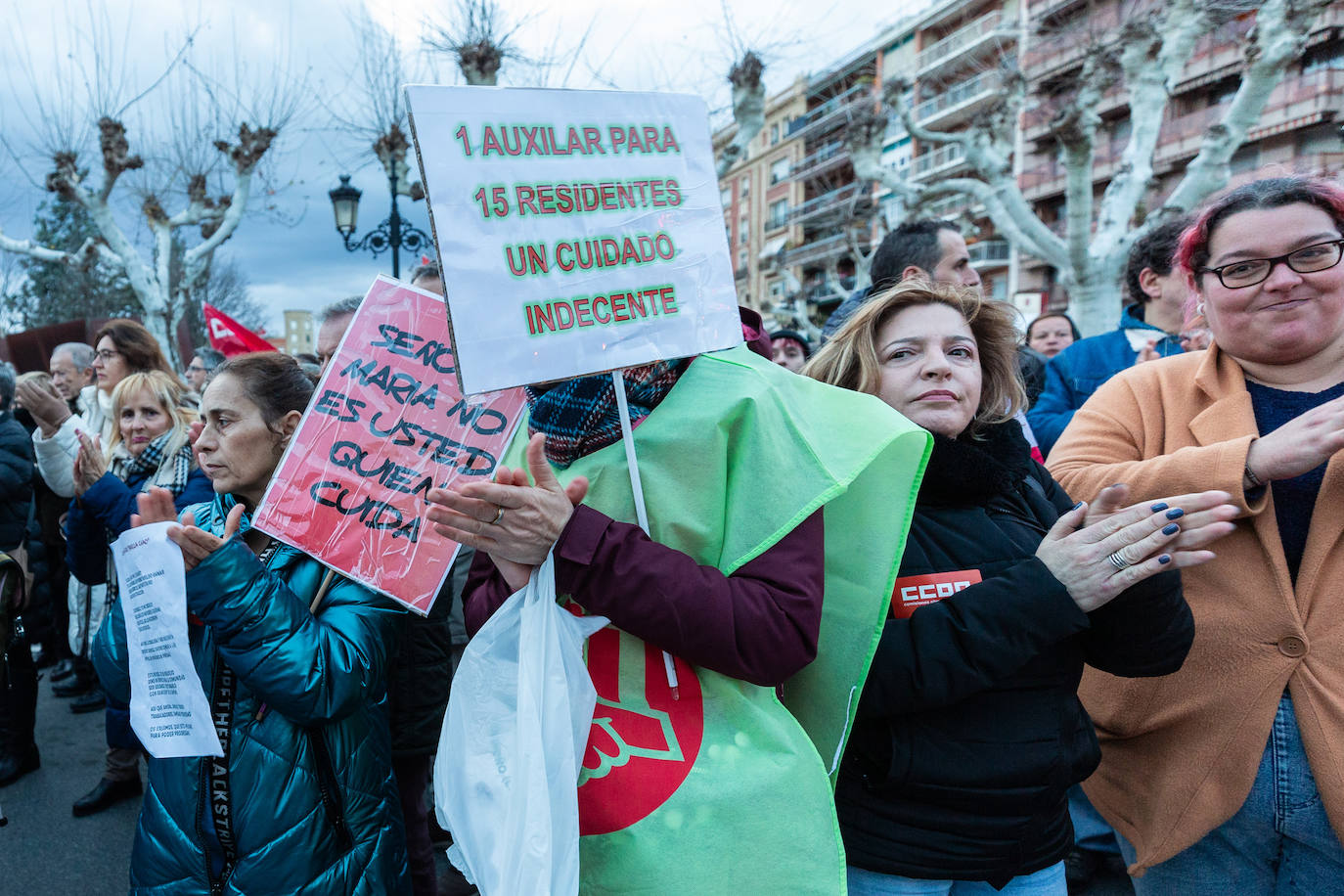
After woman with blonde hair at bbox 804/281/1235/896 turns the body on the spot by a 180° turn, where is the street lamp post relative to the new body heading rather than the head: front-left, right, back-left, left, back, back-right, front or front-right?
front

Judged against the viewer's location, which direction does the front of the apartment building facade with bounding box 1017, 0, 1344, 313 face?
facing the viewer and to the left of the viewer

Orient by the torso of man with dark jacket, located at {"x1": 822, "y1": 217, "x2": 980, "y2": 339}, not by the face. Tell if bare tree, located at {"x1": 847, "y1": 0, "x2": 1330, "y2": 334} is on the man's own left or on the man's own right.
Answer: on the man's own left

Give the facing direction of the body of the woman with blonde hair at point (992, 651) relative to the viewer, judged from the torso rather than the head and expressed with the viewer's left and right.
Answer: facing the viewer and to the right of the viewer

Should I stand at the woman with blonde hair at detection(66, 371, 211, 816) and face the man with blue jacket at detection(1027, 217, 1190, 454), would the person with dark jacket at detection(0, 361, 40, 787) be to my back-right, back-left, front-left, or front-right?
back-left

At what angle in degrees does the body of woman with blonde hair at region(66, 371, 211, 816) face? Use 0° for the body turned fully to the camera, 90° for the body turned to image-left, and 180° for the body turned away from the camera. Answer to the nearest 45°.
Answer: approximately 45°

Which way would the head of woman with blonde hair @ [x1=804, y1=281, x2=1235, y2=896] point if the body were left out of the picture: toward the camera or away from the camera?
toward the camera

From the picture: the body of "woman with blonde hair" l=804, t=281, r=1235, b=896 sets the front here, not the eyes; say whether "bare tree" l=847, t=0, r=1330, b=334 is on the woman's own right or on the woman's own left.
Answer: on the woman's own left

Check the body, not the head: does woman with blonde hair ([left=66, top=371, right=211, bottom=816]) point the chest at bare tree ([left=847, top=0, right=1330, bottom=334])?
no

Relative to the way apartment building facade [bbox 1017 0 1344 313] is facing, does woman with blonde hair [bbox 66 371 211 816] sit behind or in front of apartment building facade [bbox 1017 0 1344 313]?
in front
